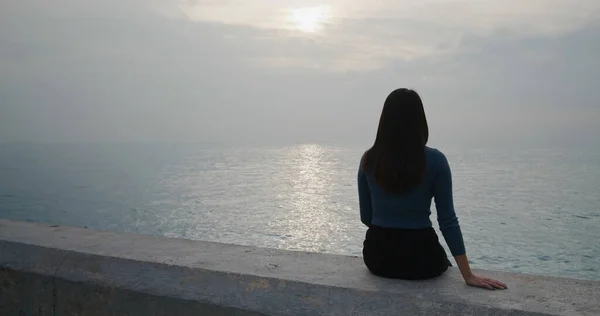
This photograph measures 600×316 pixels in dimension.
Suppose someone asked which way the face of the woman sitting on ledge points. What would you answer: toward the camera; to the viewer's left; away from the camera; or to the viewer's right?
away from the camera

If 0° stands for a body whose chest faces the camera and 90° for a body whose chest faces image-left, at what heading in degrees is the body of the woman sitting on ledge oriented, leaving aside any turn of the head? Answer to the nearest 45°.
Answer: approximately 180°
